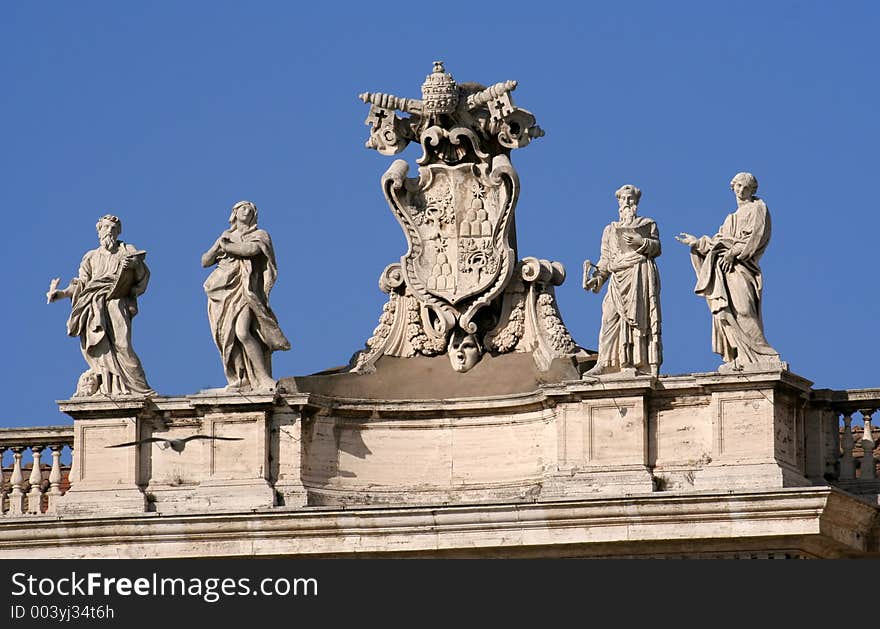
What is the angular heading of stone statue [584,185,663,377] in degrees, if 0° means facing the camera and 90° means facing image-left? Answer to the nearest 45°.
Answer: approximately 0°

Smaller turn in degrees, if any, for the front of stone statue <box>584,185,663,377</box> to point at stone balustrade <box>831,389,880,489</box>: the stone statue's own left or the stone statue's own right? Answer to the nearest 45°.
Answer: approximately 90° to the stone statue's own left

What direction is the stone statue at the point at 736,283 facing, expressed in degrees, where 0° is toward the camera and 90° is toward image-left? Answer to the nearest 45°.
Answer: approximately 45°

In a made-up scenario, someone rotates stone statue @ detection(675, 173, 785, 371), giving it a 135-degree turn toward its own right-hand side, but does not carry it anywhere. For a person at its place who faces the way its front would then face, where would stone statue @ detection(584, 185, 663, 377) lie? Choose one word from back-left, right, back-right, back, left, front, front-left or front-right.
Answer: left
